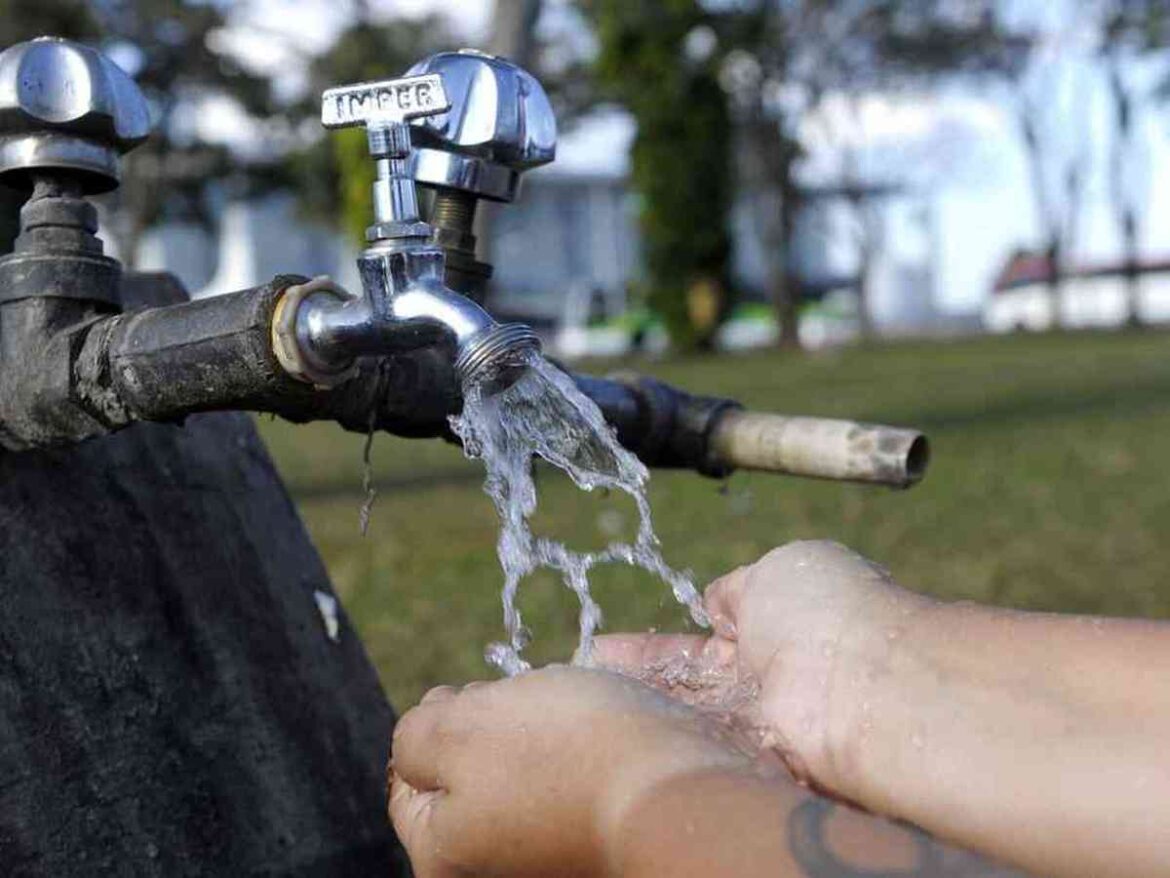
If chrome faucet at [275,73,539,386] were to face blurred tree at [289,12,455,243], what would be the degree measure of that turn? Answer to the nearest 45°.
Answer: approximately 90° to its left

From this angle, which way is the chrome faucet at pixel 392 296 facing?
to the viewer's right

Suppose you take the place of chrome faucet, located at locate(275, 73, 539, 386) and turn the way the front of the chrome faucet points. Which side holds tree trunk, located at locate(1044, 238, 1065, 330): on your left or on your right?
on your left

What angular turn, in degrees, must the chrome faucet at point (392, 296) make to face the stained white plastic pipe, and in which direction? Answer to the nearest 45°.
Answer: approximately 45° to its left
